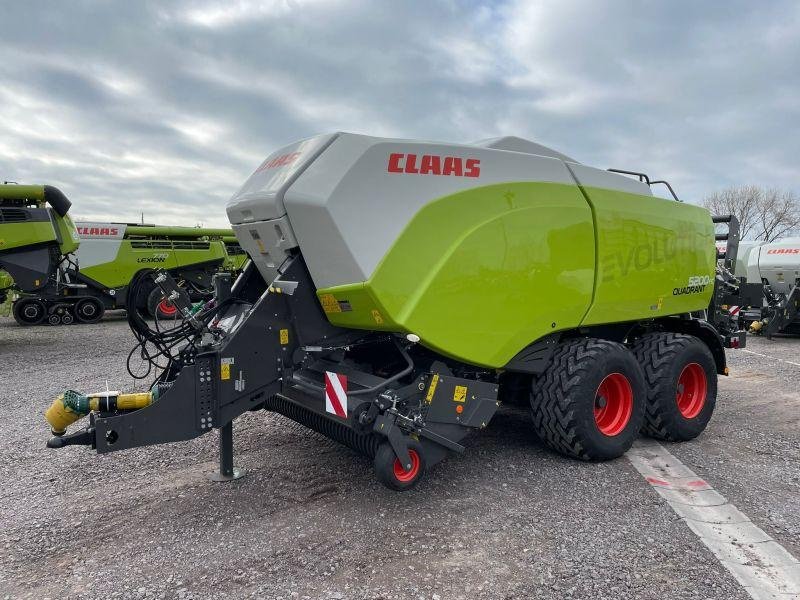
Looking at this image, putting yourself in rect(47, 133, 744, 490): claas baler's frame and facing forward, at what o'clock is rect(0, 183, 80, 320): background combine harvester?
The background combine harvester is roughly at 3 o'clock from the claas baler.

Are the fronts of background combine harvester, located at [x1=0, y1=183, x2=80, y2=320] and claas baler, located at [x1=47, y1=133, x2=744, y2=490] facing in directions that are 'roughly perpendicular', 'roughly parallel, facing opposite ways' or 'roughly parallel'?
roughly parallel

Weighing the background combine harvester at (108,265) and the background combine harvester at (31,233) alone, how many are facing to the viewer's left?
2

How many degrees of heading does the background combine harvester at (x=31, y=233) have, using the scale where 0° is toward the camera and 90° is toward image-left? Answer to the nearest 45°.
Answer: approximately 90°

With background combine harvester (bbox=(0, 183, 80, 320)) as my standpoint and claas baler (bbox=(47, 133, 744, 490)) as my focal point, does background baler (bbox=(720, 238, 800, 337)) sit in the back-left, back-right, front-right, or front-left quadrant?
front-left

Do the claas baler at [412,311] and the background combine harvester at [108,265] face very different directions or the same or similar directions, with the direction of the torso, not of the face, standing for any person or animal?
same or similar directions

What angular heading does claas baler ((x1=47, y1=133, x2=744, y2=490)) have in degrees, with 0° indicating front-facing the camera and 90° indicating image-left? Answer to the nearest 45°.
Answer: approximately 45°

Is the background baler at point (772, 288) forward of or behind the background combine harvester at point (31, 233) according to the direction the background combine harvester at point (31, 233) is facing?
behind

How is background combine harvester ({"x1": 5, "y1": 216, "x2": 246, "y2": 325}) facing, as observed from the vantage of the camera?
facing to the left of the viewer

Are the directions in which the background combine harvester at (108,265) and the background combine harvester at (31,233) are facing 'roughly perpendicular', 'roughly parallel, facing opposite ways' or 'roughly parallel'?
roughly parallel

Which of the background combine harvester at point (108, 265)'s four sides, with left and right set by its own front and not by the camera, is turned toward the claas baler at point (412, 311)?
left

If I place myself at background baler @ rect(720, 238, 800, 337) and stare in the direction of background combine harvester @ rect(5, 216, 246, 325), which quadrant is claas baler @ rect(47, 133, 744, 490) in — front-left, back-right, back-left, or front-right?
front-left
